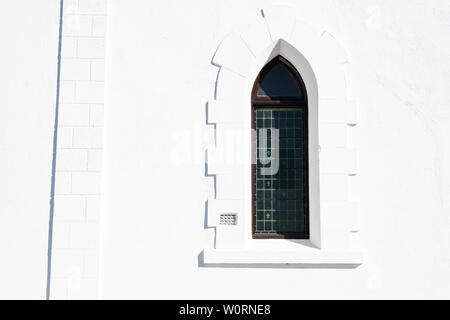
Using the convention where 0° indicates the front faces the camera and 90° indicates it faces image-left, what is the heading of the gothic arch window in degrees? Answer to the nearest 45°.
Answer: approximately 0°
